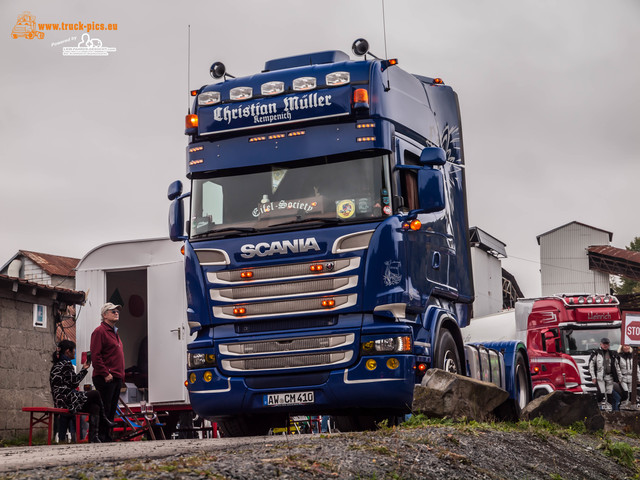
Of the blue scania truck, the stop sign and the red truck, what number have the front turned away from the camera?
0

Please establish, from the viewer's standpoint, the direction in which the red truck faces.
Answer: facing the viewer and to the right of the viewer

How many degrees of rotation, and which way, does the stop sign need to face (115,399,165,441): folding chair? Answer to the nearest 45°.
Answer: approximately 45° to its right

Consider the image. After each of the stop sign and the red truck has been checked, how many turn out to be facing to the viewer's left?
0

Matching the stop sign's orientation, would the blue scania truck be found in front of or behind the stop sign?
in front

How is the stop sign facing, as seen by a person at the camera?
facing the viewer

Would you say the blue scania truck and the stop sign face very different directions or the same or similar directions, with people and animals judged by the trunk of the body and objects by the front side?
same or similar directions

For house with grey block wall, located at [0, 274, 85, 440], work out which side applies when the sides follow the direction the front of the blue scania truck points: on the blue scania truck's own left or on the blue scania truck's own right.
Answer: on the blue scania truck's own right

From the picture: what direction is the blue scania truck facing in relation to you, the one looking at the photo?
facing the viewer and to the left of the viewer

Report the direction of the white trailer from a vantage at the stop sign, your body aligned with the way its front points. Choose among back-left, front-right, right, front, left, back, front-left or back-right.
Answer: front-right

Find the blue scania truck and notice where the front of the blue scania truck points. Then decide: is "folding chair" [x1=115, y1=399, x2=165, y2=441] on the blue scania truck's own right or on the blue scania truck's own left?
on the blue scania truck's own right

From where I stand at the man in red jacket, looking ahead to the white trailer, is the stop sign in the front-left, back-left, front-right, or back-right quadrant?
front-right

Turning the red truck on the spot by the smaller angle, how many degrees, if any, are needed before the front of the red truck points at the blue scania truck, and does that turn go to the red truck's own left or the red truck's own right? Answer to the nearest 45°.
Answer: approximately 45° to the red truck's own right

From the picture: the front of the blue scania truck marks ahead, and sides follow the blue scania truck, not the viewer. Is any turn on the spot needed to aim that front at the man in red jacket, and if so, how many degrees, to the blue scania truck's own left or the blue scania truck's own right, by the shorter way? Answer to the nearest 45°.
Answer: approximately 90° to the blue scania truck's own right
